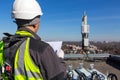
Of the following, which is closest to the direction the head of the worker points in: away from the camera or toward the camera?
away from the camera

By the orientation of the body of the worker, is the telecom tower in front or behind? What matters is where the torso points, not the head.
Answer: in front

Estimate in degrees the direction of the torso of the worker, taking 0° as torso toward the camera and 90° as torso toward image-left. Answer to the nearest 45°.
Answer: approximately 225°
